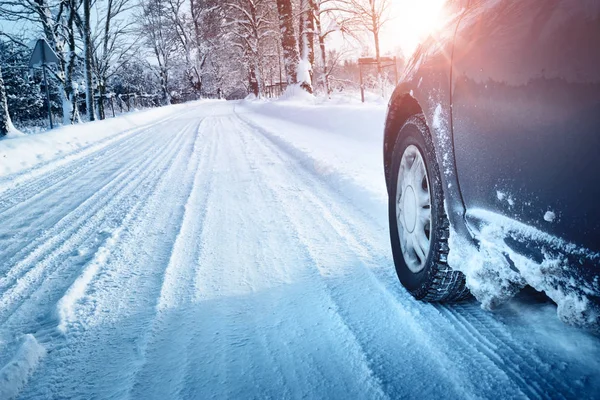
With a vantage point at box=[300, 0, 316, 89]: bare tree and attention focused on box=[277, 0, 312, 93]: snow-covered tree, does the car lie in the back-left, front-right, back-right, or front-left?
back-left

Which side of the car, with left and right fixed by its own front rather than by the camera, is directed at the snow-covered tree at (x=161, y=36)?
front

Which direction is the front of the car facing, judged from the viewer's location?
facing away from the viewer and to the left of the viewer

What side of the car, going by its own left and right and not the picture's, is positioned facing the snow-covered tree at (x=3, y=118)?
front

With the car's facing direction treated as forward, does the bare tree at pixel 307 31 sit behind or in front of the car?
in front

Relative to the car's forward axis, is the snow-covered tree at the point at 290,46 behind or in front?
in front
